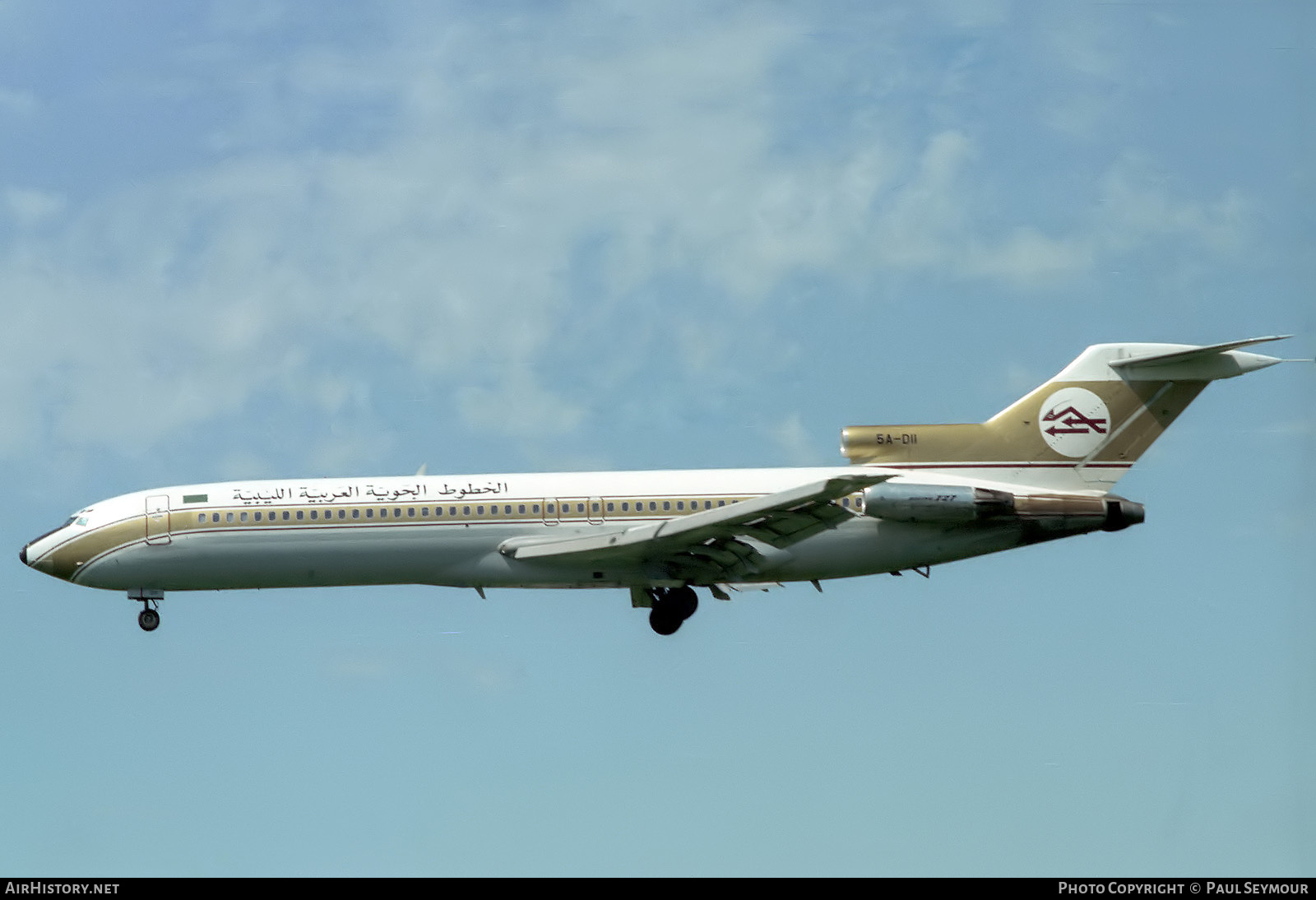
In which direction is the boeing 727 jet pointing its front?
to the viewer's left
